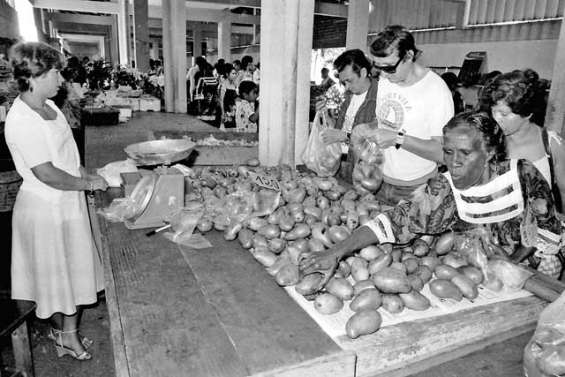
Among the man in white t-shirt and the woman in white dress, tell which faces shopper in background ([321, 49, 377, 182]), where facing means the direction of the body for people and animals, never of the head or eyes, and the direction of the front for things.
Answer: the woman in white dress

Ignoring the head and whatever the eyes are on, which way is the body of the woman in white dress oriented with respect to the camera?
to the viewer's right

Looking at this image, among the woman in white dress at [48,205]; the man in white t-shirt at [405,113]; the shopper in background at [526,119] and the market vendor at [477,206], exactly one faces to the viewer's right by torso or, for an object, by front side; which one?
the woman in white dress

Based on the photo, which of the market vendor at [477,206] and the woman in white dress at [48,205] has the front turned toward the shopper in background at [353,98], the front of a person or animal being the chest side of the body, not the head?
the woman in white dress

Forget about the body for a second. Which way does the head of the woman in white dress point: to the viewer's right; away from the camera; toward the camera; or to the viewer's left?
to the viewer's right

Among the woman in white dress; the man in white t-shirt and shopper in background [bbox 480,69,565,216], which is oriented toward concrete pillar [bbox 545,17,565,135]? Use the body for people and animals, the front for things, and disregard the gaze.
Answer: the woman in white dress

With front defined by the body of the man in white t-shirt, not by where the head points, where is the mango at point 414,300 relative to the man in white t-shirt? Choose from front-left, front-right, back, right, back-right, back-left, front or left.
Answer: front-left

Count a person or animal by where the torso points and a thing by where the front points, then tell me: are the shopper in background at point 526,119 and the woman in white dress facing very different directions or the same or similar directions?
very different directions

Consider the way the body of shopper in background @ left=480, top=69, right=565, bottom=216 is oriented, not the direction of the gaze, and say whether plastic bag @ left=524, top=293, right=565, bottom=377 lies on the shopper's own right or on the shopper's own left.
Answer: on the shopper's own left

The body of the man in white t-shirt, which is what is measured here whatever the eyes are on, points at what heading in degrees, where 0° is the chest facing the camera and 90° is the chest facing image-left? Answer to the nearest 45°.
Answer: approximately 45°

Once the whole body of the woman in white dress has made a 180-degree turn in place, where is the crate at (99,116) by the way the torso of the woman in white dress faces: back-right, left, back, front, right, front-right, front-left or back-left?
right

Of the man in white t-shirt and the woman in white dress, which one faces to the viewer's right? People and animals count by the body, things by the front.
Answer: the woman in white dress

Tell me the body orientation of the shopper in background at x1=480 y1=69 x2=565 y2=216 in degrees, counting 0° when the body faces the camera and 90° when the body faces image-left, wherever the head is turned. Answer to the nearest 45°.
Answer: approximately 45°

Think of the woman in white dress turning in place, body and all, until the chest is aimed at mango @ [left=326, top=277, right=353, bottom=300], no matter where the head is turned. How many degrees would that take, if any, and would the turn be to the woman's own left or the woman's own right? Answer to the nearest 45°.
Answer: approximately 45° to the woman's own right
